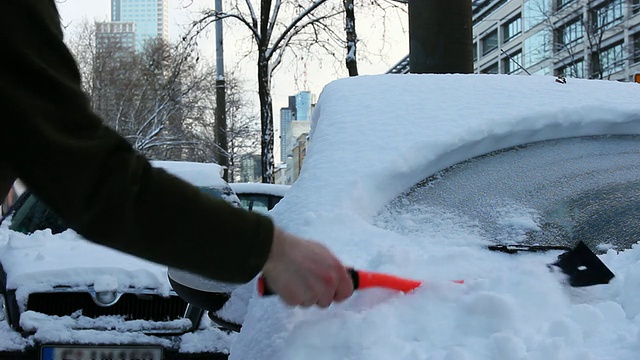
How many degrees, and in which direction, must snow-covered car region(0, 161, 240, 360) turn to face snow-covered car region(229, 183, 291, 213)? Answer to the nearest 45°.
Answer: approximately 135° to its left

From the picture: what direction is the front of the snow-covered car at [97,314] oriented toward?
toward the camera

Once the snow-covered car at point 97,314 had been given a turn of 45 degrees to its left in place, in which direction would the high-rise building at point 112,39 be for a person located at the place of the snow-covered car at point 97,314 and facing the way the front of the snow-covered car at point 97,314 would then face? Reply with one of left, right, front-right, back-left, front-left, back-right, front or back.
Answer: back-left

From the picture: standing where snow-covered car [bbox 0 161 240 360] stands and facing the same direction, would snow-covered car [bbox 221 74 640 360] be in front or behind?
in front

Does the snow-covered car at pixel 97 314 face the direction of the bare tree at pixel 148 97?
no

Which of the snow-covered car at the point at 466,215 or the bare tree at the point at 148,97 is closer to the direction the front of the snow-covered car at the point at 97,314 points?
the snow-covered car
